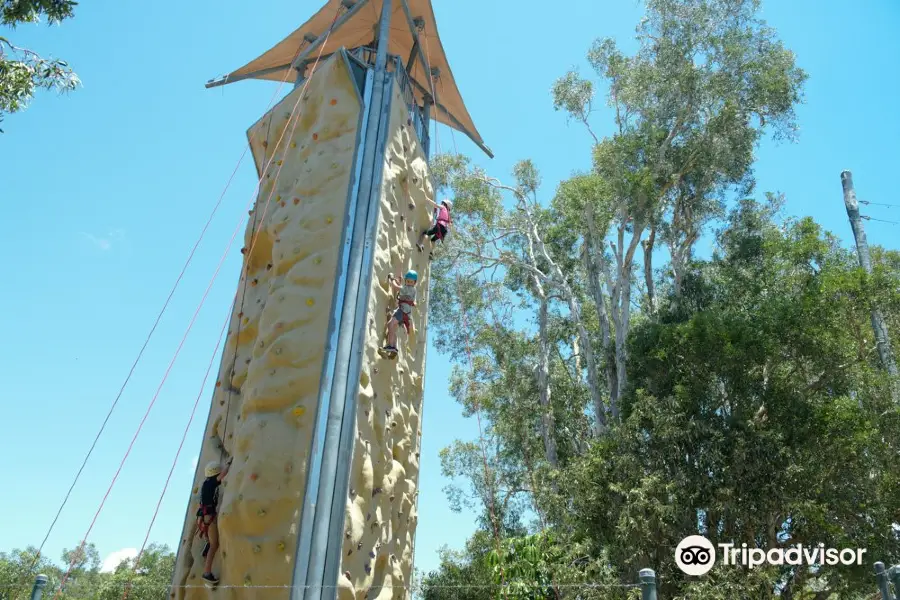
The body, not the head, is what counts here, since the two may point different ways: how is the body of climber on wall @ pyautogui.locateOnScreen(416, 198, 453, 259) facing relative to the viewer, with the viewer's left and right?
facing away from the viewer and to the left of the viewer

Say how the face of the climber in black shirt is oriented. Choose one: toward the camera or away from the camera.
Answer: away from the camera
